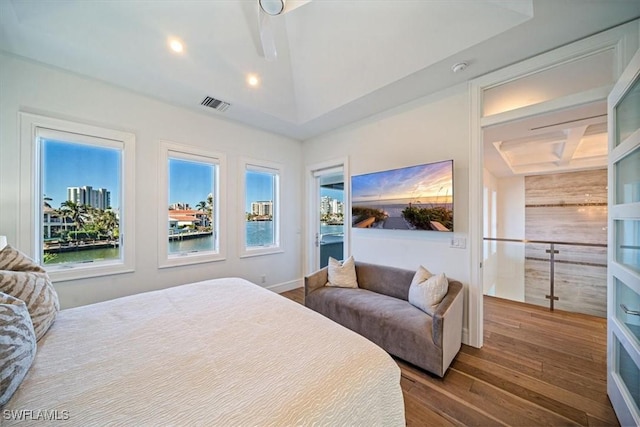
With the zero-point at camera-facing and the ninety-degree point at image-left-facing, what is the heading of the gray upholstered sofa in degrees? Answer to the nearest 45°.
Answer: approximately 45°

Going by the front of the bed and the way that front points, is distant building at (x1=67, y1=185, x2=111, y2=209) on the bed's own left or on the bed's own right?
on the bed's own left

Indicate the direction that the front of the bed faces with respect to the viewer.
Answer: facing away from the viewer and to the right of the viewer

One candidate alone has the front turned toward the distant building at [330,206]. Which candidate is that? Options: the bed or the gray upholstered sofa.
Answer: the bed

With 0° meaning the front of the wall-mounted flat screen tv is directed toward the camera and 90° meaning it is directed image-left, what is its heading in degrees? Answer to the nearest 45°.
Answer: approximately 45°

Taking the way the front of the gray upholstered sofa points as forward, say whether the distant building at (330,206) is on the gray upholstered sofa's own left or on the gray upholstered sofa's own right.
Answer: on the gray upholstered sofa's own right

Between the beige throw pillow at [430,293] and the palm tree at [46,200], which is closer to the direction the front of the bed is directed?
the beige throw pillow

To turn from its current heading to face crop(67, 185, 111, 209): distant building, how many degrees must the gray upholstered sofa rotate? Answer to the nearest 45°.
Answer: approximately 45° to its right

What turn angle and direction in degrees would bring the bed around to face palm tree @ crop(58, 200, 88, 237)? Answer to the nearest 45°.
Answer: approximately 90° to its left
